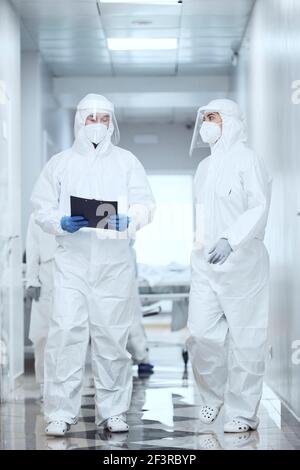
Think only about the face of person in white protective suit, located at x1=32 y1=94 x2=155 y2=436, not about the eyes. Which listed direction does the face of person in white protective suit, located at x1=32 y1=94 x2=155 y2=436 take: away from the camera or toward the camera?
toward the camera

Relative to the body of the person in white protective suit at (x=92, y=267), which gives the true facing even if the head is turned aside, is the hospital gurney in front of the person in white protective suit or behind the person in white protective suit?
behind

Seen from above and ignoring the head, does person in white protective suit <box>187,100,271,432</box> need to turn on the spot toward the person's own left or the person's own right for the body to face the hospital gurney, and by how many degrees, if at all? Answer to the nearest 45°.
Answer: approximately 135° to the person's own right

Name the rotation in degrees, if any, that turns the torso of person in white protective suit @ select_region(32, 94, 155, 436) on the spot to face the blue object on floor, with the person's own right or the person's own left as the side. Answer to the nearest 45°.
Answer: approximately 180°

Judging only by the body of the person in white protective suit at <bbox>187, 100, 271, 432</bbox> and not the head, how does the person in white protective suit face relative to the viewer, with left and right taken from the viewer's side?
facing the viewer and to the left of the viewer

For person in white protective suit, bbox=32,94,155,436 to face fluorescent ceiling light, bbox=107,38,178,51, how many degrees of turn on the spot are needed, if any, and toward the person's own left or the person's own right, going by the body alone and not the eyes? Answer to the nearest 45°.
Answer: approximately 180°

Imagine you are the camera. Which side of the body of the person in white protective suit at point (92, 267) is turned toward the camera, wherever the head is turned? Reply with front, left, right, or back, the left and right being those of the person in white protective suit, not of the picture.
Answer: front

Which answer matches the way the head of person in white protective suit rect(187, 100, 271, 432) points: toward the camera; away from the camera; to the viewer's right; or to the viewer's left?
to the viewer's left

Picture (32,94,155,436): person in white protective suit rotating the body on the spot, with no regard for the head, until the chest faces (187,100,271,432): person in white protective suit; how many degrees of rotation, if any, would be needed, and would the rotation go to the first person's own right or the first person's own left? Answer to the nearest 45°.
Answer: approximately 90° to the first person's own left

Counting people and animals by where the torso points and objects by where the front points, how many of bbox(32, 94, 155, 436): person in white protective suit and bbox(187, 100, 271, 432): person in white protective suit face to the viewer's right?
0
